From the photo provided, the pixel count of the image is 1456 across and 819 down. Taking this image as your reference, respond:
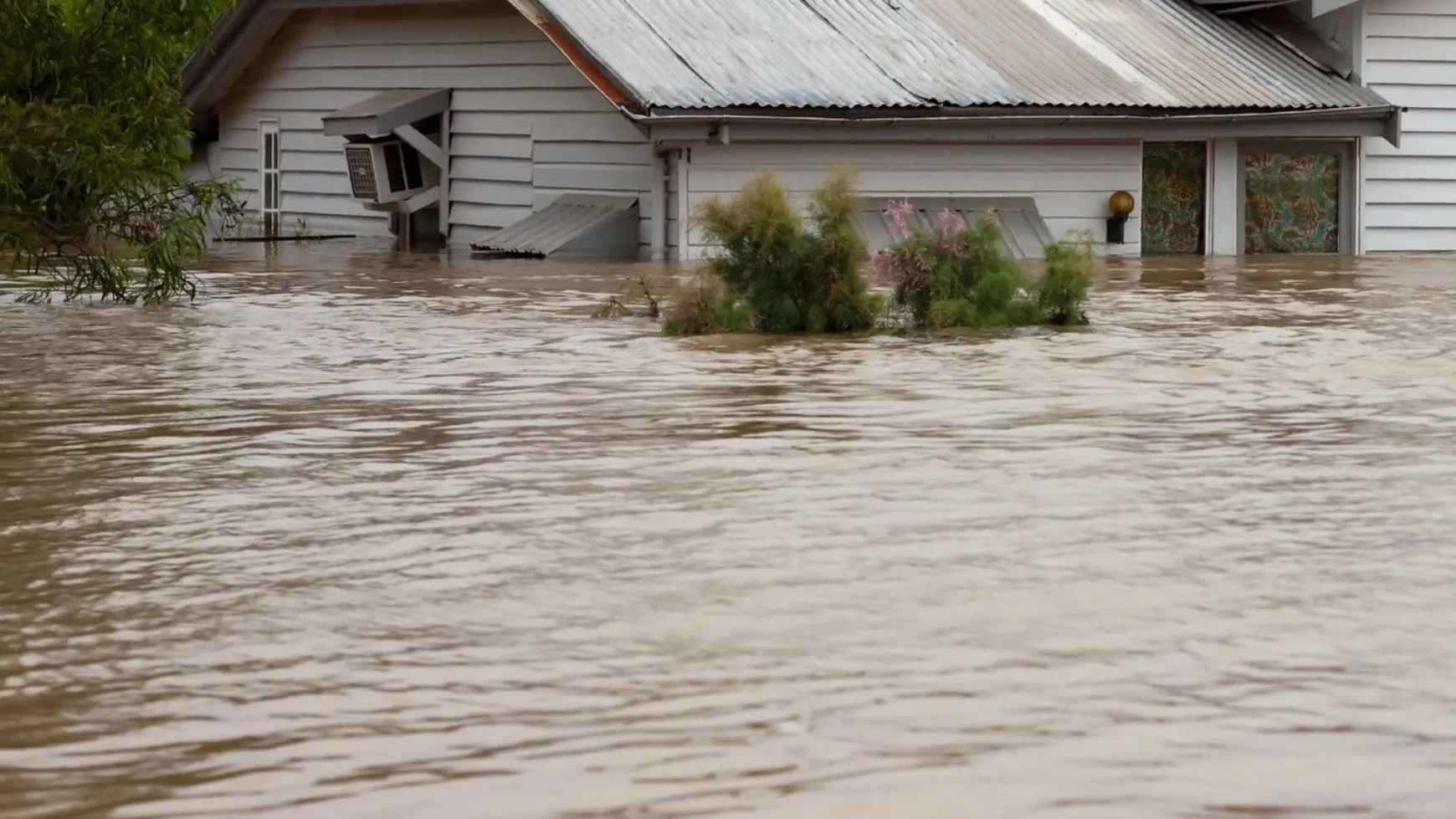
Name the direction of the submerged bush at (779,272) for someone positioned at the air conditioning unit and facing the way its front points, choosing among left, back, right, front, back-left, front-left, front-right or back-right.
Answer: front-left

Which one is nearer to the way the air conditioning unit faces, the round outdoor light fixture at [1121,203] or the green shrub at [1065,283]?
the green shrub

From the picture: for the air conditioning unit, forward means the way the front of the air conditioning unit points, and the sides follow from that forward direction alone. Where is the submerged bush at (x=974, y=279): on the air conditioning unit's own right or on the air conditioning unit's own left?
on the air conditioning unit's own left

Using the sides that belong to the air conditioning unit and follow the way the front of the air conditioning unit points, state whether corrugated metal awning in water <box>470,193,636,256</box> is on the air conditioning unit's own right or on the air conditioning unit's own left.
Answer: on the air conditioning unit's own left

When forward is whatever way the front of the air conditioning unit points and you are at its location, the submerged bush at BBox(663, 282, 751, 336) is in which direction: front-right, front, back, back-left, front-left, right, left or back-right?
front-left

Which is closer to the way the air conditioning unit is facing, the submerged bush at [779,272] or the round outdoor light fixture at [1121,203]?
the submerged bush

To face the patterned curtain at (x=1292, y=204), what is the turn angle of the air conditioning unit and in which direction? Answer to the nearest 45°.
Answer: approximately 135° to its left

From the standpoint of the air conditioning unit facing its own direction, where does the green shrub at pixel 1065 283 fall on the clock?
The green shrub is roughly at 10 o'clock from the air conditioning unit.

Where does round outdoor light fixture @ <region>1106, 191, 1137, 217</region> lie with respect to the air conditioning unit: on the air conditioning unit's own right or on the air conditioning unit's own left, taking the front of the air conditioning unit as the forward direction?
on the air conditioning unit's own left

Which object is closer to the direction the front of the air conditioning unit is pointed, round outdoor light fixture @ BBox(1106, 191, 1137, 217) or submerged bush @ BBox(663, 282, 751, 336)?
the submerged bush

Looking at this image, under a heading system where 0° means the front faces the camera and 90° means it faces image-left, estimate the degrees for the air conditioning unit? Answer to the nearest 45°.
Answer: approximately 45°
